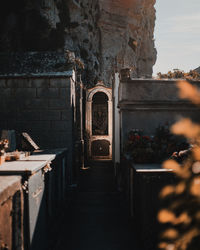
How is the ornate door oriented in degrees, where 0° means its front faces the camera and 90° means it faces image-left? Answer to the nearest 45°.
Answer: approximately 0°

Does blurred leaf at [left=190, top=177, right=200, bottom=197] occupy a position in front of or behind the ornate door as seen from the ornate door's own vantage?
in front

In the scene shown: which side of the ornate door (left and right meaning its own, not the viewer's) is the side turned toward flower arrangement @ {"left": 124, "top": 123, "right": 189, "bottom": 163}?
front
